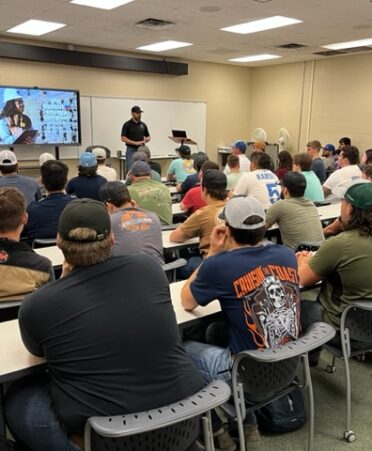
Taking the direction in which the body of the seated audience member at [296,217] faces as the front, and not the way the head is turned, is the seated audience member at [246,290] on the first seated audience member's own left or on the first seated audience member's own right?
on the first seated audience member's own left

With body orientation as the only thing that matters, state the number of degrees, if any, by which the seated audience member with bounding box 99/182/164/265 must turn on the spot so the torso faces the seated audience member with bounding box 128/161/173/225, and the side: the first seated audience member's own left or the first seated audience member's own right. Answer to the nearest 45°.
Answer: approximately 45° to the first seated audience member's own right

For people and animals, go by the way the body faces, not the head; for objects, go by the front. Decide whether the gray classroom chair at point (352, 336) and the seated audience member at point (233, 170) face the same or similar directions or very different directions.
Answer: same or similar directions

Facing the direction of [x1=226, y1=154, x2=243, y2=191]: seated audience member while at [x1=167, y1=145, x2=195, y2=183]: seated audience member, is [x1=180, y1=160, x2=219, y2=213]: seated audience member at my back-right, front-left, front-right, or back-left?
front-right

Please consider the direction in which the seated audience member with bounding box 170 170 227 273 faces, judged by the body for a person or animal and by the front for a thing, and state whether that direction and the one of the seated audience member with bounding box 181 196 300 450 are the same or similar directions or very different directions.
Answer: same or similar directions

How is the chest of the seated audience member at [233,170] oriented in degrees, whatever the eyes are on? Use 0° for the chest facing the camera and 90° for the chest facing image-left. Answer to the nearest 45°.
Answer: approximately 135°

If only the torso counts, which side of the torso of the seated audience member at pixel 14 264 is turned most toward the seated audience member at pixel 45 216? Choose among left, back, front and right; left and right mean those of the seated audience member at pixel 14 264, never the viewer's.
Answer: front

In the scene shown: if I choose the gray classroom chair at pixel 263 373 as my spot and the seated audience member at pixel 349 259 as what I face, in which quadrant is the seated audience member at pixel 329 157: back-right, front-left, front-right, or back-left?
front-left

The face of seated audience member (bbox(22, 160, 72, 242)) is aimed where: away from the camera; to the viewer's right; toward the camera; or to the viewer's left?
away from the camera

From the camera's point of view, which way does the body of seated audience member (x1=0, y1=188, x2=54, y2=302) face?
away from the camera

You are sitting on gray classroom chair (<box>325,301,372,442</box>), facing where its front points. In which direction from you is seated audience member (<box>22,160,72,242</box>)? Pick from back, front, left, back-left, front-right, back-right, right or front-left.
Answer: front-left

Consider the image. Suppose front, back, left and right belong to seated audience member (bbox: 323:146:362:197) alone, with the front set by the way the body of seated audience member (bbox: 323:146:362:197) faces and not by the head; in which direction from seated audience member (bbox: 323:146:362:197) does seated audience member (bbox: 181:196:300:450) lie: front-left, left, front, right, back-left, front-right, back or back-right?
back-left

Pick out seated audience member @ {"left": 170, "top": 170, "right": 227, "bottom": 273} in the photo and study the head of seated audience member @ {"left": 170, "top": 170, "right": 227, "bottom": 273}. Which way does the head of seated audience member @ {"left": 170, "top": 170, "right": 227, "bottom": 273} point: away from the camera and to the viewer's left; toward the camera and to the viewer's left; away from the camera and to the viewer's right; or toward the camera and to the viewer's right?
away from the camera and to the viewer's left

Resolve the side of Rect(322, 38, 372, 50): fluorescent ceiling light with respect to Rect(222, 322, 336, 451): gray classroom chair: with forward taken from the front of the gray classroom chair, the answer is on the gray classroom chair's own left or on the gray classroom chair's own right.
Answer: on the gray classroom chair's own right

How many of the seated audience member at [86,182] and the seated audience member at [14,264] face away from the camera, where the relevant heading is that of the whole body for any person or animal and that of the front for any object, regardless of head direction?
2

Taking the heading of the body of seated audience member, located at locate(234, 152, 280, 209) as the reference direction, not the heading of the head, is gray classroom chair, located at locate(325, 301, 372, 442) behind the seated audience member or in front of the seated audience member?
behind

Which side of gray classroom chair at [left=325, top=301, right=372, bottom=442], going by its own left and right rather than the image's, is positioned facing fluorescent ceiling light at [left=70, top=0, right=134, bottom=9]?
front

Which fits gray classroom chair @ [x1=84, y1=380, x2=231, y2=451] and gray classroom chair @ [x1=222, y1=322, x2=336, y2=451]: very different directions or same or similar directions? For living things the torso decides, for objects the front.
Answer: same or similar directions

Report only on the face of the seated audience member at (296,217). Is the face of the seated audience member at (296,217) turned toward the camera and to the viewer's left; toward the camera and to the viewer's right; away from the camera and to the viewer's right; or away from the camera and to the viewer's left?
away from the camera and to the viewer's left

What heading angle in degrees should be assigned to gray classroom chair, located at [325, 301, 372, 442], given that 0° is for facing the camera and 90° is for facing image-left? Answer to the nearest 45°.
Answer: approximately 135°

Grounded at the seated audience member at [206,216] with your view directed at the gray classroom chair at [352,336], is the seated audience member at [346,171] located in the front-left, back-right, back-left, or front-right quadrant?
back-left
